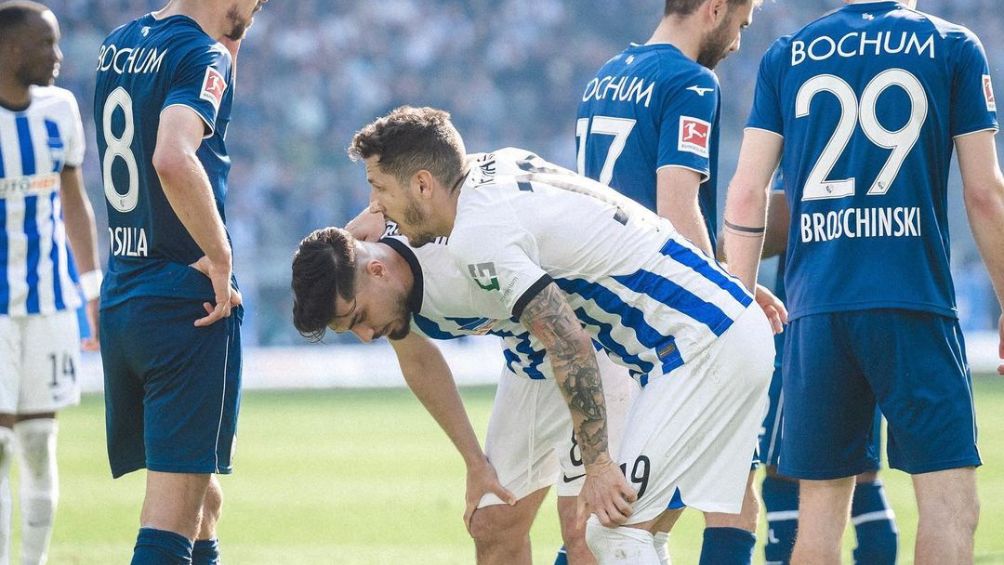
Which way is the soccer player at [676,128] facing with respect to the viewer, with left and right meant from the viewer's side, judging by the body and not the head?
facing away from the viewer and to the right of the viewer

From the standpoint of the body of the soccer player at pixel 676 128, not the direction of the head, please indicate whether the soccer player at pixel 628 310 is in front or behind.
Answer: behind

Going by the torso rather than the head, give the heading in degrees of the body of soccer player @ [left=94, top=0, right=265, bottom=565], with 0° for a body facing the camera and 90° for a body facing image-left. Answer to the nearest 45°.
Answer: approximately 225°

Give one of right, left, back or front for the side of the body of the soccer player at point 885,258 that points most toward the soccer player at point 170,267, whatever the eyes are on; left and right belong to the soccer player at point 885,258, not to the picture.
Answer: left

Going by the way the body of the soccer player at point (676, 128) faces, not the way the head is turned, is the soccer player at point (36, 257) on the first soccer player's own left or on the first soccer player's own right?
on the first soccer player's own left

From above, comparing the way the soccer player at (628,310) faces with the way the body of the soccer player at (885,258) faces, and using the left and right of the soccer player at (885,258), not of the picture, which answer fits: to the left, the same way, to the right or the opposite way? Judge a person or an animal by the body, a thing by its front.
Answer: to the left

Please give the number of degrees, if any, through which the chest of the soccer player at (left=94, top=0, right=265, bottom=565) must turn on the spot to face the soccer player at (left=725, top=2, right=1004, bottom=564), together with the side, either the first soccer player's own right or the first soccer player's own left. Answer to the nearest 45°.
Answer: approximately 90° to the first soccer player's own right

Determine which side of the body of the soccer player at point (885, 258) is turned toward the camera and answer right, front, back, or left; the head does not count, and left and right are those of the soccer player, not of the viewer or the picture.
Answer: back

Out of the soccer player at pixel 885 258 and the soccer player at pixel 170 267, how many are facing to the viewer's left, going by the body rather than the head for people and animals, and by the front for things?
0

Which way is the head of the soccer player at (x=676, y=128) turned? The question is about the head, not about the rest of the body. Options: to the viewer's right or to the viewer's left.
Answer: to the viewer's right

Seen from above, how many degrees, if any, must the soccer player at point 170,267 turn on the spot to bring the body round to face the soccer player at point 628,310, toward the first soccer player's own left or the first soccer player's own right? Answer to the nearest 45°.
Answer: approximately 90° to the first soccer player's own right

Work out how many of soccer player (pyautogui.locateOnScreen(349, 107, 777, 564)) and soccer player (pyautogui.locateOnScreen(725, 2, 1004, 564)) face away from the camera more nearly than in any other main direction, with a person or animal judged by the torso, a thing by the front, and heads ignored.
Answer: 1

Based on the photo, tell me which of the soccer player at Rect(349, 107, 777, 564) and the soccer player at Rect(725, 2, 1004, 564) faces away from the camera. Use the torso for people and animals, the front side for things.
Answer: the soccer player at Rect(725, 2, 1004, 564)

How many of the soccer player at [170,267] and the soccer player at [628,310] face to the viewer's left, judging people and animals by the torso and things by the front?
1

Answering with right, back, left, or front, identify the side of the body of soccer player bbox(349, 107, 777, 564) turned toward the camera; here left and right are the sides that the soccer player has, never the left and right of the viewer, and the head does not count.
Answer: left

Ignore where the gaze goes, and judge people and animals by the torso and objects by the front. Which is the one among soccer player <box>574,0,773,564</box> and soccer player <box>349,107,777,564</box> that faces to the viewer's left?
soccer player <box>349,107,777,564</box>
